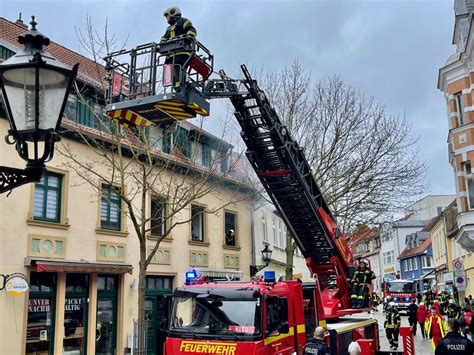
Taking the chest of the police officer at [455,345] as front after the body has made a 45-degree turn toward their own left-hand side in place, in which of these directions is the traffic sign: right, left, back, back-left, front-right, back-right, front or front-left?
front-right

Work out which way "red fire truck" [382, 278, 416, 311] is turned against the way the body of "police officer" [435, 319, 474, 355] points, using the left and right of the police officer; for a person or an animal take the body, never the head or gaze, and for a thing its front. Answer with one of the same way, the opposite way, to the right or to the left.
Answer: the opposite way

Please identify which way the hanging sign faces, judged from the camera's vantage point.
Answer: facing the viewer

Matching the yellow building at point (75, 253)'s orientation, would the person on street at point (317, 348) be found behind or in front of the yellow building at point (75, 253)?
in front

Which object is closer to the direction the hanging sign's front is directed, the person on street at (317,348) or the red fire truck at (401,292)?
the person on street

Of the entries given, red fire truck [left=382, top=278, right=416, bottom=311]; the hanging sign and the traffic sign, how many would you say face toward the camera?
3

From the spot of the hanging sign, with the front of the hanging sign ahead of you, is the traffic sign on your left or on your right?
on your left

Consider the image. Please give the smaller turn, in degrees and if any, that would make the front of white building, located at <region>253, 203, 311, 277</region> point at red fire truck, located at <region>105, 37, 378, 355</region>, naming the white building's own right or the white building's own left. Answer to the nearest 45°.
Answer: approximately 45° to the white building's own right

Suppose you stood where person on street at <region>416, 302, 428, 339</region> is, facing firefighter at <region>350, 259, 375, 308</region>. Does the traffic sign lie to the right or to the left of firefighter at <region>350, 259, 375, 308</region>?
left

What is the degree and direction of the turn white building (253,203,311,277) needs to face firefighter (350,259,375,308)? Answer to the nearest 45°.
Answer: approximately 45° to its right

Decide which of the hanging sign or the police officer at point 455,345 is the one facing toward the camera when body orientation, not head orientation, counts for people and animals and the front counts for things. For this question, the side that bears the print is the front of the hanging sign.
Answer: the hanging sign

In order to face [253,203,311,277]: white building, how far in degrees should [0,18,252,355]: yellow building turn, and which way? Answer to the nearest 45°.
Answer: approximately 90° to its left

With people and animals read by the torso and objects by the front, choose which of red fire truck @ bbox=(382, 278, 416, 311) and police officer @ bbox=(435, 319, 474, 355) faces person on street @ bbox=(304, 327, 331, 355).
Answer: the red fire truck

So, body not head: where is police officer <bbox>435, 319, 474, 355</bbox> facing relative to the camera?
away from the camera

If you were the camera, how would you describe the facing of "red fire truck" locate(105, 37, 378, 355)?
facing the viewer and to the left of the viewer

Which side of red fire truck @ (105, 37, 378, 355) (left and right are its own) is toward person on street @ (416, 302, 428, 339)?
back

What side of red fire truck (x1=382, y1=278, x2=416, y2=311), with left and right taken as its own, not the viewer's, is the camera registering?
front

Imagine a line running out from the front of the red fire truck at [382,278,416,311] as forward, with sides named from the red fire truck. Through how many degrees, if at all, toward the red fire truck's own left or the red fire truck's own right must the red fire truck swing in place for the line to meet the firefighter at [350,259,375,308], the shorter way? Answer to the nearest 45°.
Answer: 0° — it already faces them

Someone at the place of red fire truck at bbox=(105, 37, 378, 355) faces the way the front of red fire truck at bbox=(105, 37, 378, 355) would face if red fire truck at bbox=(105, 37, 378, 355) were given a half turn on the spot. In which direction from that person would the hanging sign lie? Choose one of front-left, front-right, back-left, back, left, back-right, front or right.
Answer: left
